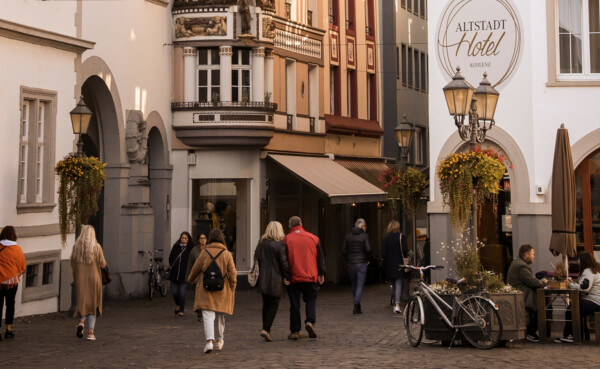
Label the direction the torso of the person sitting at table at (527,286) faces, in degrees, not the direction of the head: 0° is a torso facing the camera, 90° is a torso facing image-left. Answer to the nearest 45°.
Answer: approximately 270°

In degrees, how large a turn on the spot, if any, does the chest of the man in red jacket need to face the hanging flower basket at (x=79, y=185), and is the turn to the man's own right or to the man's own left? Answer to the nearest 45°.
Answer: approximately 45° to the man's own left

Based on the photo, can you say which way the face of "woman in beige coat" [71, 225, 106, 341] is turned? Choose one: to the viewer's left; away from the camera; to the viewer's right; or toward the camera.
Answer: away from the camera

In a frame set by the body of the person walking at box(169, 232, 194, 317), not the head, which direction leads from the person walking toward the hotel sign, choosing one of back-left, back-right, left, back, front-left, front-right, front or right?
left

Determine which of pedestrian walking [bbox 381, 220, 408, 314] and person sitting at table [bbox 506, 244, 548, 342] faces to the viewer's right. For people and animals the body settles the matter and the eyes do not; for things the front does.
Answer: the person sitting at table

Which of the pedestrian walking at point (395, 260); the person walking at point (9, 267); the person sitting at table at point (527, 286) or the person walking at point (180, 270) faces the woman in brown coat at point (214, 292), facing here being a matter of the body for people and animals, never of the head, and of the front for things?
the person walking at point (180, 270)

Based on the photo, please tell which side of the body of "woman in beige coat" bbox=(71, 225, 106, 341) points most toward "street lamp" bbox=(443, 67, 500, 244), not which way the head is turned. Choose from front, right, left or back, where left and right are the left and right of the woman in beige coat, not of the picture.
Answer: right

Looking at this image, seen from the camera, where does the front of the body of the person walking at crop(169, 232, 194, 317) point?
toward the camera

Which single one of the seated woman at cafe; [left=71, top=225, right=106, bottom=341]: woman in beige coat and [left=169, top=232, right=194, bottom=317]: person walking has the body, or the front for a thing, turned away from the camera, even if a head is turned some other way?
the woman in beige coat

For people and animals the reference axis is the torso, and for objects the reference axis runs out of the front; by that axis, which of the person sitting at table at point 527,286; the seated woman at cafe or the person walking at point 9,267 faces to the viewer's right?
the person sitting at table
